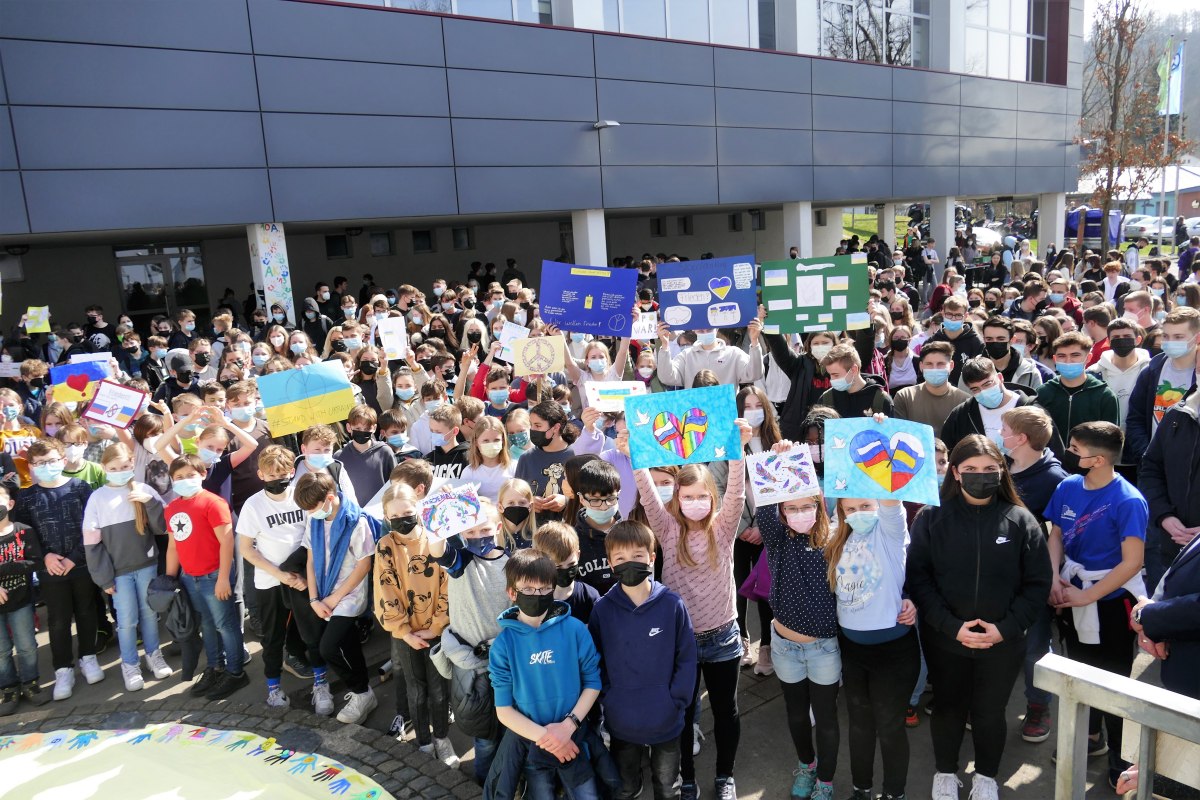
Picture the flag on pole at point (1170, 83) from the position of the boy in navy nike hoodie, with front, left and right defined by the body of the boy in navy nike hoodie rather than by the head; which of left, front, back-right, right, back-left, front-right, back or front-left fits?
back-left

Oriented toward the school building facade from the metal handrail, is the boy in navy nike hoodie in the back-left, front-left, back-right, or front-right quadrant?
front-left

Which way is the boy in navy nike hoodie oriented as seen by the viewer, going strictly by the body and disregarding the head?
toward the camera

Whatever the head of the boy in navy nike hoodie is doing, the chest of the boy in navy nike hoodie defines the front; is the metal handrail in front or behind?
in front

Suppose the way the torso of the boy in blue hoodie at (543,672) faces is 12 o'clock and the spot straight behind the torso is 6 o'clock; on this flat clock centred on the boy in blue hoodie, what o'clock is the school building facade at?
The school building facade is roughly at 6 o'clock from the boy in blue hoodie.

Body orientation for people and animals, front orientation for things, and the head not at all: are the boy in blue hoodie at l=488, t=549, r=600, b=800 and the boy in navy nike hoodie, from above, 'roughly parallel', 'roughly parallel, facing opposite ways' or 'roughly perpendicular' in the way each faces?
roughly parallel

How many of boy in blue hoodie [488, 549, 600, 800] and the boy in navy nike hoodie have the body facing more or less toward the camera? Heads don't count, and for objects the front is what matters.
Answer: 2

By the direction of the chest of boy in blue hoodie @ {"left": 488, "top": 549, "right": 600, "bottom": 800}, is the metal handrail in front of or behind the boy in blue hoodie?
in front

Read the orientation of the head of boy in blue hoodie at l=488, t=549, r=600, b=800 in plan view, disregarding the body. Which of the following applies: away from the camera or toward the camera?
toward the camera

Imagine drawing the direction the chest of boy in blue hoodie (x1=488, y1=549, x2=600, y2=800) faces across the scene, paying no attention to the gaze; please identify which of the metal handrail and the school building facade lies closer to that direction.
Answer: the metal handrail

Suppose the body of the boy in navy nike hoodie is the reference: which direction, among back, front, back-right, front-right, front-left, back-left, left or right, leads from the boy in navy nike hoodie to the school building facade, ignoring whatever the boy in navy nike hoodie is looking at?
back

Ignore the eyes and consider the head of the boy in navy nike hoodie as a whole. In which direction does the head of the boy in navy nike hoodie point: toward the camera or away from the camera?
toward the camera

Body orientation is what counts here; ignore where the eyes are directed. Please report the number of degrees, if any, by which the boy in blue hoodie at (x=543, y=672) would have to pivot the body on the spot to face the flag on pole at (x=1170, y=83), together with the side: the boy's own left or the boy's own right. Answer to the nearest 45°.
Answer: approximately 135° to the boy's own left
